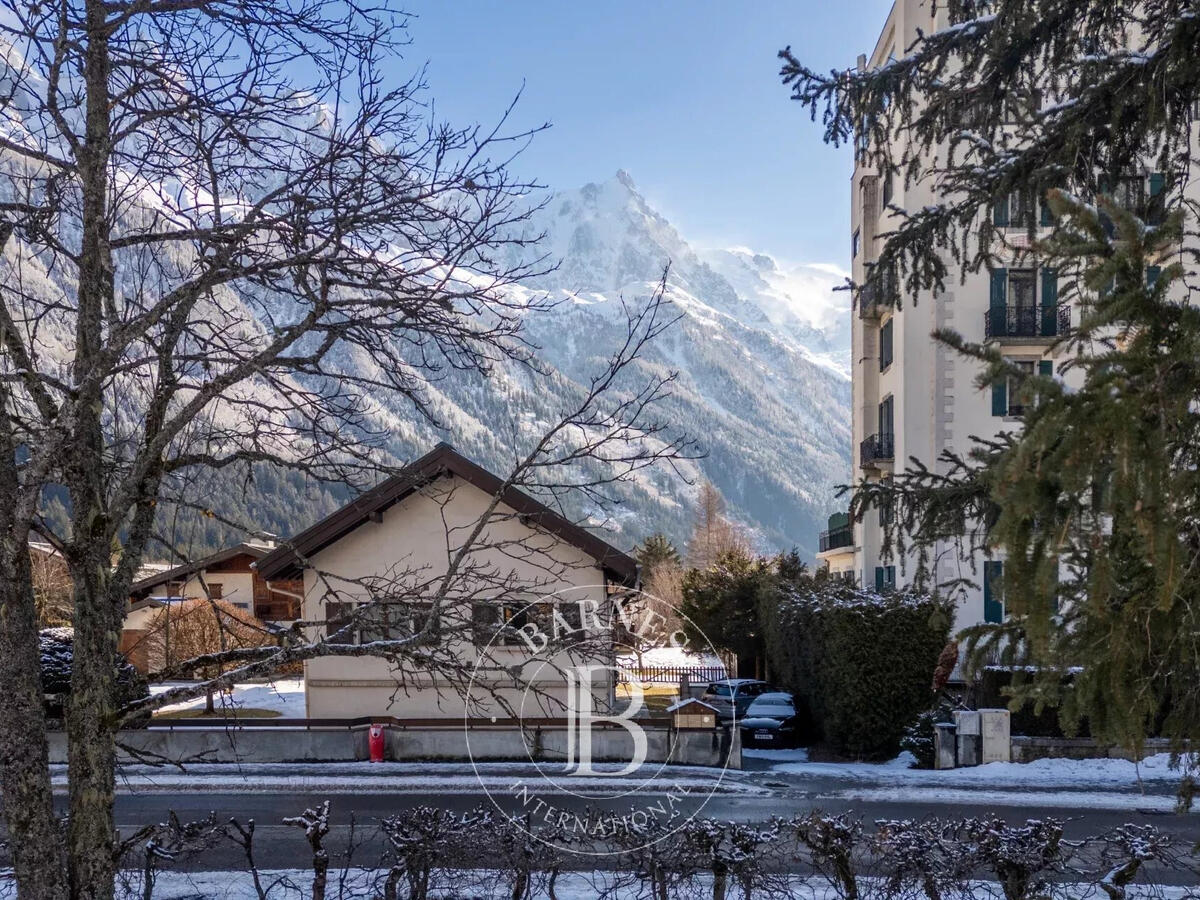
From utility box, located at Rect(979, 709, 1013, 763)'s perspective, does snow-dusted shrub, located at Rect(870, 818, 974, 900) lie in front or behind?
in front

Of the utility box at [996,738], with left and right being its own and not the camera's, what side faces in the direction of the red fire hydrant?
right

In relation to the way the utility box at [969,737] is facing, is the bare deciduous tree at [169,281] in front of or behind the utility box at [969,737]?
in front

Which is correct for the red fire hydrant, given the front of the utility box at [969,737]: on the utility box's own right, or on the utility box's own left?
on the utility box's own right

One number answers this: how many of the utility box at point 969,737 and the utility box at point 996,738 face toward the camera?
2

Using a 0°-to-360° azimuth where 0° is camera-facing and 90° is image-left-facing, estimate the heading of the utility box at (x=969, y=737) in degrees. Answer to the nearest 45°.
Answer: approximately 0°
